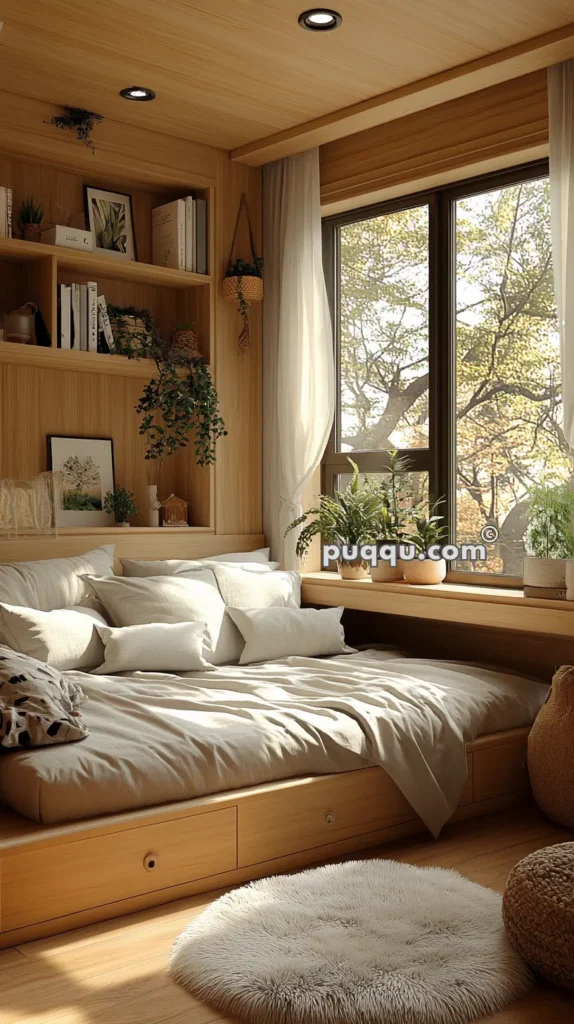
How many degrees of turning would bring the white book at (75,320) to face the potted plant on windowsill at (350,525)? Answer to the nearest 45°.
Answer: approximately 90° to its left

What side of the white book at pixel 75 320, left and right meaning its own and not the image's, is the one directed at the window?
left

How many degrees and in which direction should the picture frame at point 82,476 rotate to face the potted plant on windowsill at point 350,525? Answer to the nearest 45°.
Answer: approximately 90° to its left

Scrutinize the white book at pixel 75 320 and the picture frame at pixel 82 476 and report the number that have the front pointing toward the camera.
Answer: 2

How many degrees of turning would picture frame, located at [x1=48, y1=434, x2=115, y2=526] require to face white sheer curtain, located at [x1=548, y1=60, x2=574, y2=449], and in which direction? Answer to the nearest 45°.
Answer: approximately 45° to its left

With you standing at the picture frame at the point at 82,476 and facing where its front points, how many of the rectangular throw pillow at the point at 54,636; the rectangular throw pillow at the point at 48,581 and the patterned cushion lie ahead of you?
3

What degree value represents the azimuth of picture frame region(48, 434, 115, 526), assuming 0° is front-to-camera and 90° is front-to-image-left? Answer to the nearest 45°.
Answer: approximately 0°
